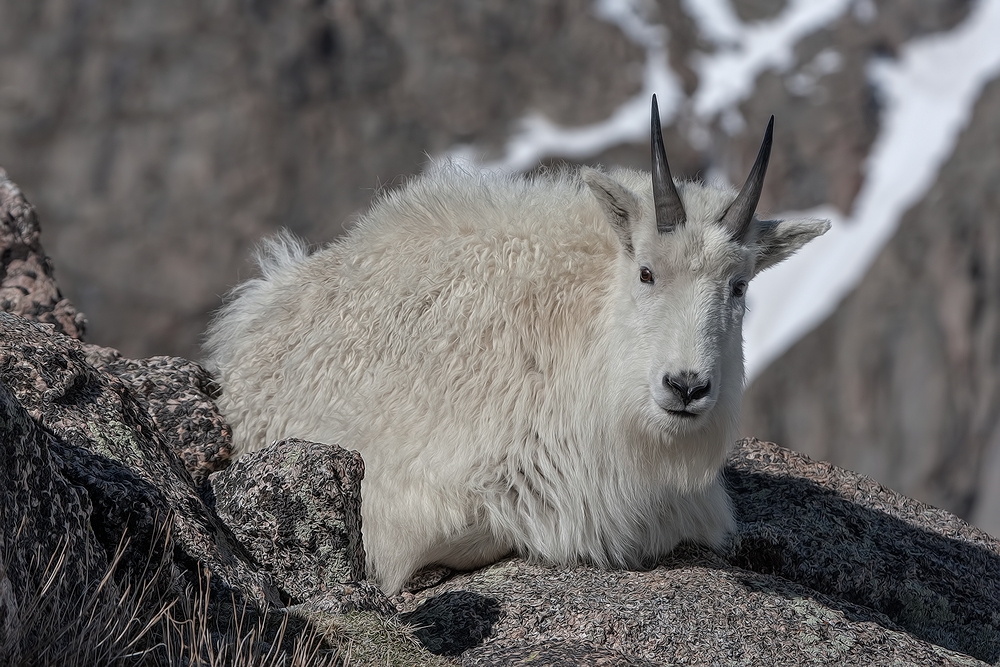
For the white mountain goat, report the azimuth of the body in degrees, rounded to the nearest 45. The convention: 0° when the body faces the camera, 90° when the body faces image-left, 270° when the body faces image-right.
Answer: approximately 315°
